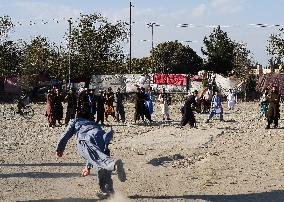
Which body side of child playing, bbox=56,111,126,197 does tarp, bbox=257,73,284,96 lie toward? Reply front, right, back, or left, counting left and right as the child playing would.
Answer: right

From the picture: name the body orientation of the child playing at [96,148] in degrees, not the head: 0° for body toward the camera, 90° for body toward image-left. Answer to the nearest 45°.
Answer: approximately 135°

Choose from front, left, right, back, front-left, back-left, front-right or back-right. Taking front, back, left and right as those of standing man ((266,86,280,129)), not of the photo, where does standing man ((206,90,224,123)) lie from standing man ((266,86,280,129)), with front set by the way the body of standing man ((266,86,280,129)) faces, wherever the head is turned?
back-right
